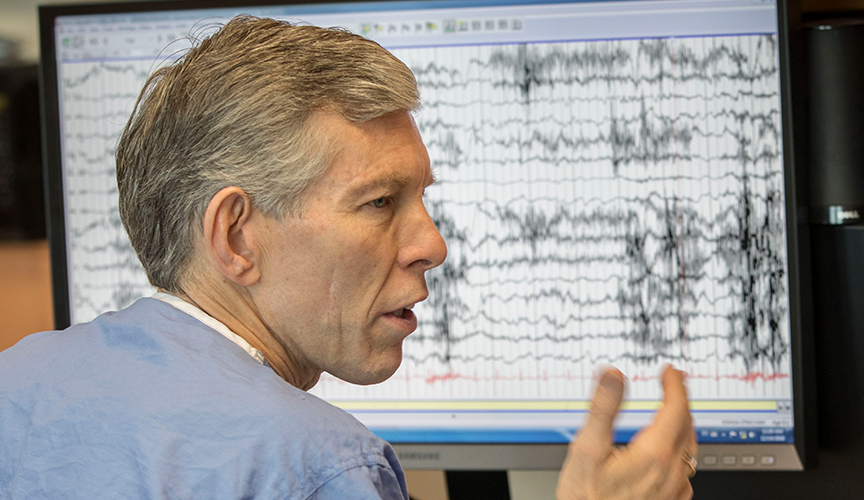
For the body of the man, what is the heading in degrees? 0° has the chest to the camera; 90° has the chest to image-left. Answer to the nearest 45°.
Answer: approximately 225°

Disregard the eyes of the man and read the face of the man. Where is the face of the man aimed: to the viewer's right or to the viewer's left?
to the viewer's right
